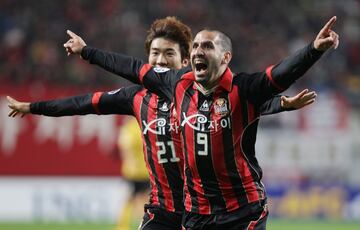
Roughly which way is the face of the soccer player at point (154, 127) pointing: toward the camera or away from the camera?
toward the camera

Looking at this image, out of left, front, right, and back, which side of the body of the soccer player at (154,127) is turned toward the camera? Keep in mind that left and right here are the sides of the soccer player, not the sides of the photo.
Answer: front
